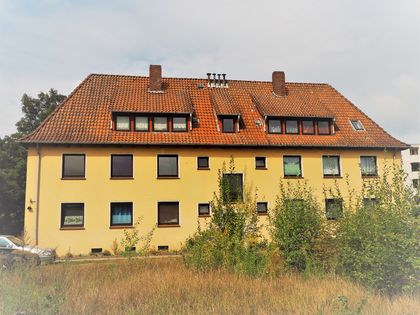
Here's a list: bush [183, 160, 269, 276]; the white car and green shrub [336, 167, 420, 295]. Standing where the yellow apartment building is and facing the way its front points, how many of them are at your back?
0

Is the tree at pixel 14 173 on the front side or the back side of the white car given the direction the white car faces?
on the back side

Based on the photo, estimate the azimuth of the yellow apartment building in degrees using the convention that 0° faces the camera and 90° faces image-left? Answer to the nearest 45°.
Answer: approximately 0°

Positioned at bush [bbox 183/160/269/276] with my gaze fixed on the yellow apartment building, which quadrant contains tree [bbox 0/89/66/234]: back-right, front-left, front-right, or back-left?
front-left

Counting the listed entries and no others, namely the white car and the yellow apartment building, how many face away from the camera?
0

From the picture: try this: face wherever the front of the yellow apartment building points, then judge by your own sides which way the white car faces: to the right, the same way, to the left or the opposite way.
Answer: to the left

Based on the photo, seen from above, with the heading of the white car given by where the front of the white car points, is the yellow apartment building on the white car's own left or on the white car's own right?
on the white car's own left

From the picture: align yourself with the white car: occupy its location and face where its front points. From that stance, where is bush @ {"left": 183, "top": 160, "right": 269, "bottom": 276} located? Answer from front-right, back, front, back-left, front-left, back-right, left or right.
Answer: front

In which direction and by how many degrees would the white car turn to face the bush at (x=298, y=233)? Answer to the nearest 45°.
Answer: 0° — it already faces it

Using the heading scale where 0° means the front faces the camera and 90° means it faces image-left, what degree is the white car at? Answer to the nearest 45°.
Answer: approximately 315°

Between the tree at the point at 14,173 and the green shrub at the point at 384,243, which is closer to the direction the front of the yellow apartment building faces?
the green shrub

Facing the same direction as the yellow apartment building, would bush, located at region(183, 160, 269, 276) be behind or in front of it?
in front

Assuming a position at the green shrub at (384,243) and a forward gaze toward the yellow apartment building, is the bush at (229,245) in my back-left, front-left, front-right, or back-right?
front-left

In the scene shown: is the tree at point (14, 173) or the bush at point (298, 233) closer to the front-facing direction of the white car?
the bush

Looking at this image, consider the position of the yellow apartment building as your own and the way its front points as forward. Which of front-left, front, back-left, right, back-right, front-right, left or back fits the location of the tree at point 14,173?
back-right
